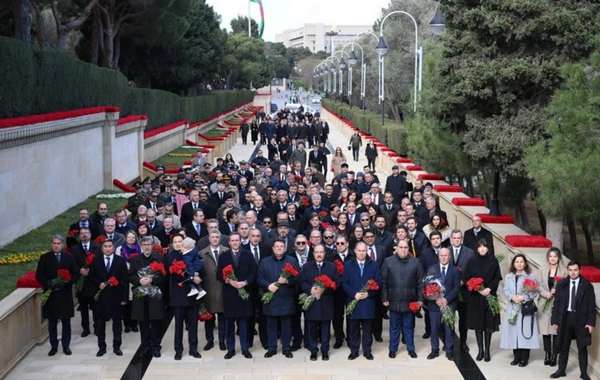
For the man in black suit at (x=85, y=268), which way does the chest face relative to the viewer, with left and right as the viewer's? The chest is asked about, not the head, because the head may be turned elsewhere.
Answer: facing the viewer

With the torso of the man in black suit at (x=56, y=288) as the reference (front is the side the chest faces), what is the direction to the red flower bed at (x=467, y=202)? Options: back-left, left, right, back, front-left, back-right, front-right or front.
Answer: back-left

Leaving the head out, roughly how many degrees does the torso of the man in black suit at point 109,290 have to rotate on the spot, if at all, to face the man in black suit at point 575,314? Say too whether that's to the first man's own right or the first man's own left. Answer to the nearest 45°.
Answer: approximately 45° to the first man's own left

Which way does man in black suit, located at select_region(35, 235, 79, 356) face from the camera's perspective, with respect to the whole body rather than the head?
toward the camera

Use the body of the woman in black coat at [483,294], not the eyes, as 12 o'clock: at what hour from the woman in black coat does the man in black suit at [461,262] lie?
The man in black suit is roughly at 5 o'clock from the woman in black coat.

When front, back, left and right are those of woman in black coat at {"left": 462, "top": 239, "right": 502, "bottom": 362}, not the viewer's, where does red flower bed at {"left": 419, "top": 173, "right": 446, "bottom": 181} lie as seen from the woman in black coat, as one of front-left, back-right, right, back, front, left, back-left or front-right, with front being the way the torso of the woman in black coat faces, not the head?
back

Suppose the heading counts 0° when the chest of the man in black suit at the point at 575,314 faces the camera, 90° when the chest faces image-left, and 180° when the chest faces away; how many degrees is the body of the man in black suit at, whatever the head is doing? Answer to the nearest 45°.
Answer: approximately 0°

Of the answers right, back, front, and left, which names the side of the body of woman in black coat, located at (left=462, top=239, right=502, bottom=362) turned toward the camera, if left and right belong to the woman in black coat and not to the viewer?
front

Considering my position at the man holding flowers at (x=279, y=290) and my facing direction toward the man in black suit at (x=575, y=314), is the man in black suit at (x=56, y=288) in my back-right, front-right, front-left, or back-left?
back-right

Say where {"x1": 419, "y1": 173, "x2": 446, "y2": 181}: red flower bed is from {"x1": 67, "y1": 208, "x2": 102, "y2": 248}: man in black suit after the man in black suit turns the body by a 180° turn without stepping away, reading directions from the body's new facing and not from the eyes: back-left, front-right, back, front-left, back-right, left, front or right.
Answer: front-right

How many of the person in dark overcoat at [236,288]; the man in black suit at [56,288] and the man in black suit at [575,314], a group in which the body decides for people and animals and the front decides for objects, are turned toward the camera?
3

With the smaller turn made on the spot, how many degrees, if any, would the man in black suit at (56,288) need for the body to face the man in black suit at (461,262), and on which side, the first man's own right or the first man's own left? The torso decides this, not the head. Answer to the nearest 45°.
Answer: approximately 90° to the first man's own left

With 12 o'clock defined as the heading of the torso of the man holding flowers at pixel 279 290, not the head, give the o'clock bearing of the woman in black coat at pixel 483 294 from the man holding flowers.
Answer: The woman in black coat is roughly at 9 o'clock from the man holding flowers.

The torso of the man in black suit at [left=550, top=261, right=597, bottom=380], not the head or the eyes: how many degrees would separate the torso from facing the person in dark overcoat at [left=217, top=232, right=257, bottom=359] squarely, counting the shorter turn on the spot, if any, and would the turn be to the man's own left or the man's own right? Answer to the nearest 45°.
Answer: approximately 90° to the man's own right

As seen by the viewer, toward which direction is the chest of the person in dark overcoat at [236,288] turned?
toward the camera
